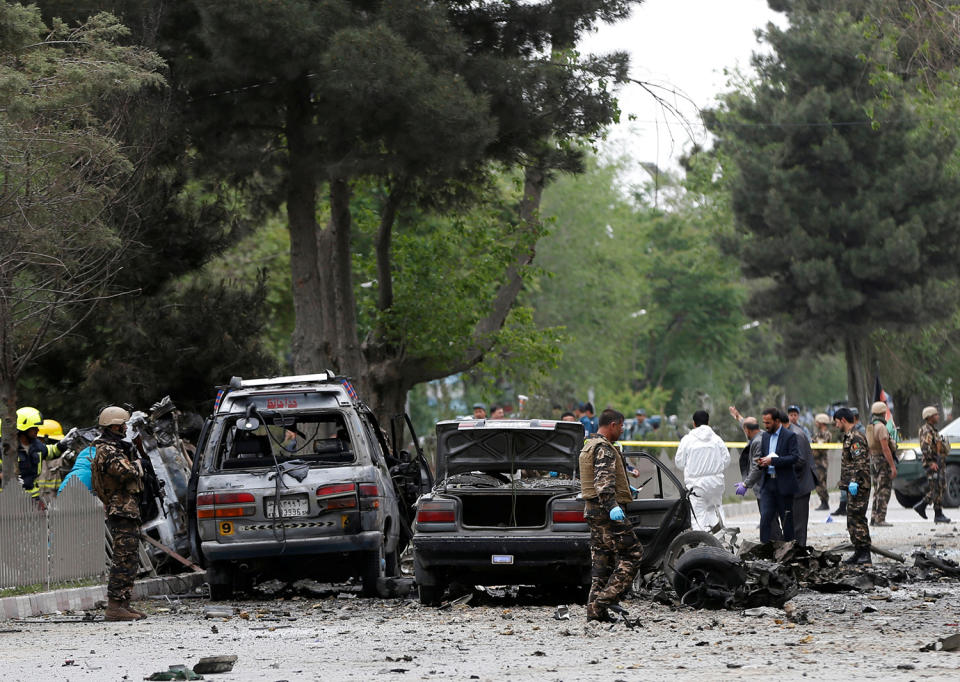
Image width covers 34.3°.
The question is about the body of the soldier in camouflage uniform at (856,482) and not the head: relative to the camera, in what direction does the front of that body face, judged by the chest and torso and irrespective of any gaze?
to the viewer's left

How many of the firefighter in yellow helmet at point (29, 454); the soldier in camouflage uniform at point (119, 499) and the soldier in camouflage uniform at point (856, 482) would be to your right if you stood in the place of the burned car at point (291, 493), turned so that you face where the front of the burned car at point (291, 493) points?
1

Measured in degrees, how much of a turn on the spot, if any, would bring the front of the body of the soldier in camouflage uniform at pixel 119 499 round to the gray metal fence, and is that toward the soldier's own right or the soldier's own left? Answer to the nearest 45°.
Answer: approximately 90° to the soldier's own left

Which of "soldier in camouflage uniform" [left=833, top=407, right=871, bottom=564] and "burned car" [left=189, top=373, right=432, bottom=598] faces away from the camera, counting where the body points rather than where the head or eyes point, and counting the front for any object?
the burned car

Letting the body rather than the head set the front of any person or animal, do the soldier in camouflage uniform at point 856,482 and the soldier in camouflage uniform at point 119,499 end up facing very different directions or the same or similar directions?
very different directions

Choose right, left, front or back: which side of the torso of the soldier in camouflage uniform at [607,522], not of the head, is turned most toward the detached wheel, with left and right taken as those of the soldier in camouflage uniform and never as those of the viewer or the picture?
left

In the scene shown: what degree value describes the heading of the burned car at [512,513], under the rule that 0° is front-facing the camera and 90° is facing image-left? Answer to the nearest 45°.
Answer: approximately 180°

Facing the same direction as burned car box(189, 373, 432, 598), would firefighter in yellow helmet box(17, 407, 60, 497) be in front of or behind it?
in front

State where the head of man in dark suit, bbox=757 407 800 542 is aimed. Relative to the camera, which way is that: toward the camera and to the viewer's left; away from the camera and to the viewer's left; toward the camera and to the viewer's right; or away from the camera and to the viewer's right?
toward the camera and to the viewer's left

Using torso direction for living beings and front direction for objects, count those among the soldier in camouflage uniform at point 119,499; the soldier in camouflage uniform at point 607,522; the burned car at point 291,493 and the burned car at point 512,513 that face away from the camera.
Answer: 2

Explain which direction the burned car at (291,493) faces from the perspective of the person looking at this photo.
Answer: facing away from the viewer

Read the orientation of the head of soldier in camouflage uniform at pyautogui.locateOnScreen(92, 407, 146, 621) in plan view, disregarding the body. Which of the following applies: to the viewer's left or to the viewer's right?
to the viewer's right
